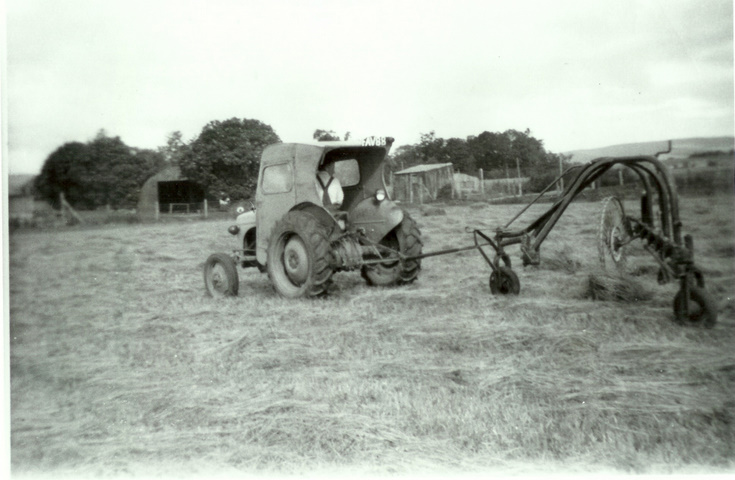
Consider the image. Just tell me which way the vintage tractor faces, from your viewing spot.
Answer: facing away from the viewer and to the left of the viewer

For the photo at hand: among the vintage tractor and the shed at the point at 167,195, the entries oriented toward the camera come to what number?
1

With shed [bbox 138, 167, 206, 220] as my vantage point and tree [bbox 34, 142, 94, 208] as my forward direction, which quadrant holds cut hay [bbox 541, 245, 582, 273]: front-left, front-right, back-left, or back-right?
back-left
